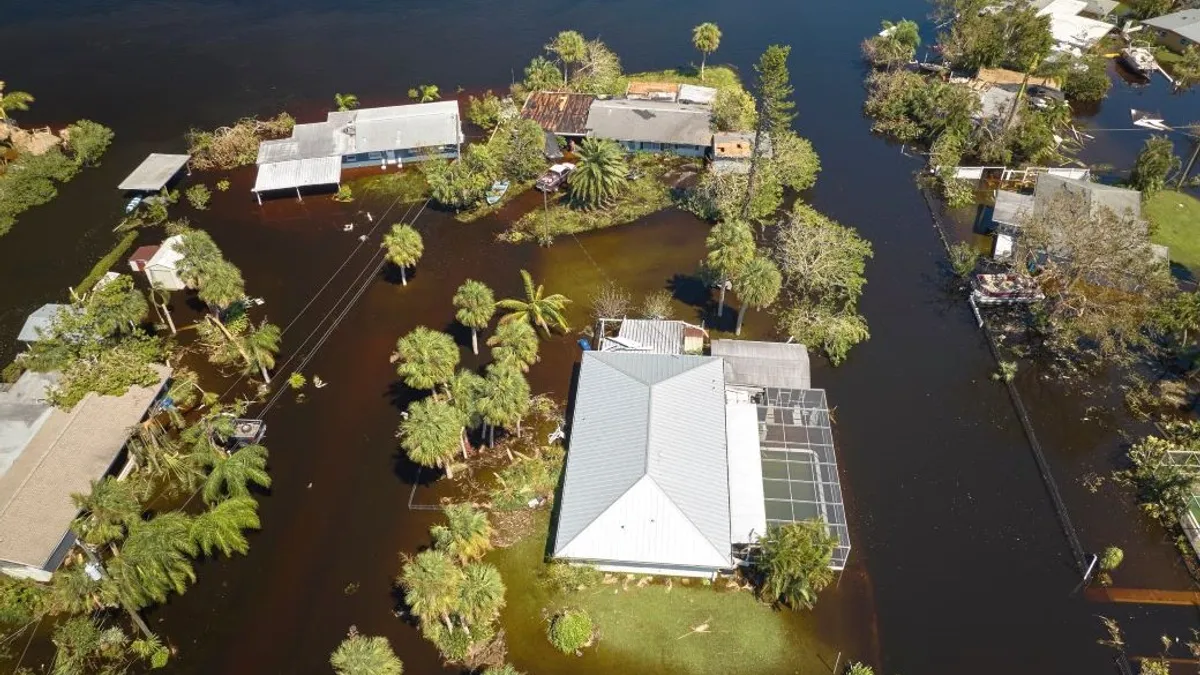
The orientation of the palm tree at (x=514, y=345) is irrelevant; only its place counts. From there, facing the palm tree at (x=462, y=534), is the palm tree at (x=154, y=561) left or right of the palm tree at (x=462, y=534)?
right

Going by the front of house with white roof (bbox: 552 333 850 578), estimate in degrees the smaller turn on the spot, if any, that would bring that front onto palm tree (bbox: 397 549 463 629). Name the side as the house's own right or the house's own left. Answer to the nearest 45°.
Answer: approximately 45° to the house's own left

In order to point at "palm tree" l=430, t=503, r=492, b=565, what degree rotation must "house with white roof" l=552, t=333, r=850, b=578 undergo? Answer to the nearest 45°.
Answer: approximately 45° to its left

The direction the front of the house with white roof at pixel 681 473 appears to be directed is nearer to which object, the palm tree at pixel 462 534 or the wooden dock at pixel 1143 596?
the palm tree

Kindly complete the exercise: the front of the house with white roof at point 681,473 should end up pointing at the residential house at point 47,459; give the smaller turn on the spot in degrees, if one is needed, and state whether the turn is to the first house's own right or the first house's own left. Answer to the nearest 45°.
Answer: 0° — it already faces it

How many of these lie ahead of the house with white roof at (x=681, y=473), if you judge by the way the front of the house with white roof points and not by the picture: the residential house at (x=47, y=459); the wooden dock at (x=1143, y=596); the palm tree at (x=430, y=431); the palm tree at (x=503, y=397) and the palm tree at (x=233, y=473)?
4

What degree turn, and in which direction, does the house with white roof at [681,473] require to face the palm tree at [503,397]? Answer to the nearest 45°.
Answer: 0° — it already faces it

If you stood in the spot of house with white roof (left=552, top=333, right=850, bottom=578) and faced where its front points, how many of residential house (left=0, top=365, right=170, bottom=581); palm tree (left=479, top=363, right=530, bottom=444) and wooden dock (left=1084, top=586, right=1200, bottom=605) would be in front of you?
2

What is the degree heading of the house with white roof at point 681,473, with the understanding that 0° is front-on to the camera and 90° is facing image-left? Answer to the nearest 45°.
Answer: approximately 90°

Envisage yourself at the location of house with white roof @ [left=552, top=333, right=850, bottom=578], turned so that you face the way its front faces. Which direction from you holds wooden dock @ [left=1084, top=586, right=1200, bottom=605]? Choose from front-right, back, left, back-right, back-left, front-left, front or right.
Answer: back
